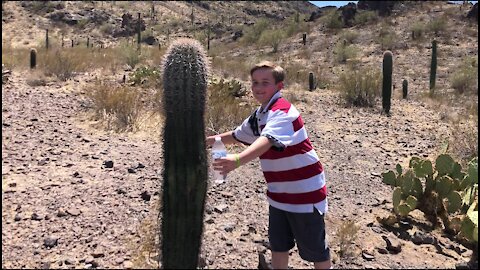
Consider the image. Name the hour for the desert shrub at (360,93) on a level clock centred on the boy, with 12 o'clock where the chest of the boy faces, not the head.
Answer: The desert shrub is roughly at 5 o'clock from the boy.

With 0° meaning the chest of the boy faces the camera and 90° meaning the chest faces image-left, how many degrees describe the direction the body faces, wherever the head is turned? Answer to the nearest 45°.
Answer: approximately 45°

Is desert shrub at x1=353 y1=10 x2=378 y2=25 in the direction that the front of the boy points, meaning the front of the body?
no

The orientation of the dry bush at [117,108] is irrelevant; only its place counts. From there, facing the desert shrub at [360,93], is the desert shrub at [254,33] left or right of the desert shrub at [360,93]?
left

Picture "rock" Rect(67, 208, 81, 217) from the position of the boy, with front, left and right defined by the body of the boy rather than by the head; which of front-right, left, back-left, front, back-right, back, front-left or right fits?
right

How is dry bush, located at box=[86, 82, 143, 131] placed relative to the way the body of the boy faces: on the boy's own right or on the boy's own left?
on the boy's own right

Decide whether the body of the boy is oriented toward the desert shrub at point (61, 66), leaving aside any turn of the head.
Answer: no

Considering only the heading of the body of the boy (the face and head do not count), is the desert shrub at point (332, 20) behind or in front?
behind

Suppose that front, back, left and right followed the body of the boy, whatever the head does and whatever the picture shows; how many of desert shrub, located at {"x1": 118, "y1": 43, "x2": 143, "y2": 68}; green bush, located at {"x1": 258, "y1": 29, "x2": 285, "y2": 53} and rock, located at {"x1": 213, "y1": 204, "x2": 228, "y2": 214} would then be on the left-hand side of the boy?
0

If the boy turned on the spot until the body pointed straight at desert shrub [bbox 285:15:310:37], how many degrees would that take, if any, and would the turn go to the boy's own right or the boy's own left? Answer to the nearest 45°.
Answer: approximately 135° to the boy's own right

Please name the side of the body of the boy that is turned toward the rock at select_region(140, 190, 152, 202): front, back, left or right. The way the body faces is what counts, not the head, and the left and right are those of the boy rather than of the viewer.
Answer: right

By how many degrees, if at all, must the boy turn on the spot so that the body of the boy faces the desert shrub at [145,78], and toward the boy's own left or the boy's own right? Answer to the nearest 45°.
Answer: approximately 135° to the boy's own right

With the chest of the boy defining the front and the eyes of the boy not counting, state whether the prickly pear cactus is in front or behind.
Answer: behind

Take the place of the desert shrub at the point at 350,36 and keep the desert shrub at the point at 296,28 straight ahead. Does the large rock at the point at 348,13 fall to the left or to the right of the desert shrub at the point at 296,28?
right

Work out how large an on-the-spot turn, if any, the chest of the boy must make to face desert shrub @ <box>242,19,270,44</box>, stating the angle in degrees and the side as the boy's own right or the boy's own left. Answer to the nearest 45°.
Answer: approximately 135° to the boy's own right

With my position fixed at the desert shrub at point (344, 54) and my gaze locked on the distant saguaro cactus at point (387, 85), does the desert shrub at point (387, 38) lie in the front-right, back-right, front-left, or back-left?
back-left

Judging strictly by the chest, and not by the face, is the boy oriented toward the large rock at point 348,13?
no

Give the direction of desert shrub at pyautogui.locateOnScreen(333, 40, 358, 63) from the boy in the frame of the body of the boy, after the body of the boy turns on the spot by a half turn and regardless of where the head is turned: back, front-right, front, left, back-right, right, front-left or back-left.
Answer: front-left
